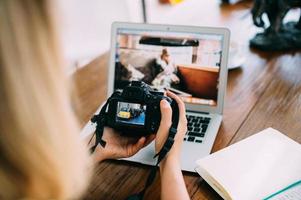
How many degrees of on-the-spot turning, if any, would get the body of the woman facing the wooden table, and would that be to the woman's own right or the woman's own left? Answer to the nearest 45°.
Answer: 0° — they already face it

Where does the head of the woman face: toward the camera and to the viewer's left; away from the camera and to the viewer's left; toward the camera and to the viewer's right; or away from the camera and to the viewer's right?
away from the camera and to the viewer's right

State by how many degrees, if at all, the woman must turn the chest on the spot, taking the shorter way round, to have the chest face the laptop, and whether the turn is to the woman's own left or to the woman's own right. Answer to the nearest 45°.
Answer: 0° — they already face it

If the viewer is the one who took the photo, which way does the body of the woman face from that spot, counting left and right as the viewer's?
facing away from the viewer and to the right of the viewer
